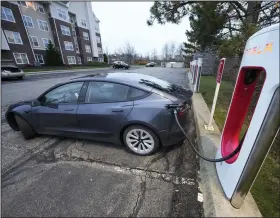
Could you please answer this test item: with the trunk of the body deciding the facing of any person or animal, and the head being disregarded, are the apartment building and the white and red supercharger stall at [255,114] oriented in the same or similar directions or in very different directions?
very different directions

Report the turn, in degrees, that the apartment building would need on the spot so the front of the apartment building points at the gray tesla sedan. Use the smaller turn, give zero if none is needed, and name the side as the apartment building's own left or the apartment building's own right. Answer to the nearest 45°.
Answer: approximately 45° to the apartment building's own right

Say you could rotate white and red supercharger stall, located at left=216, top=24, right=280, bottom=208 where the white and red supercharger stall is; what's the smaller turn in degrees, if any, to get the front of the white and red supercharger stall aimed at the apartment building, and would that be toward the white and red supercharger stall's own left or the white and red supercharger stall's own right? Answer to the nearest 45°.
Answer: approximately 45° to the white and red supercharger stall's own right

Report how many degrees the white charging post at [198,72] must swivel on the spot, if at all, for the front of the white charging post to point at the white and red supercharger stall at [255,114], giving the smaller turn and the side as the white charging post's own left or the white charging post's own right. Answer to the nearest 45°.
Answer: approximately 90° to the white charging post's own left

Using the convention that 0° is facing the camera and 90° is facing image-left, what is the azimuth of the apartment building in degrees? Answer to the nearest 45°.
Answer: approximately 315°

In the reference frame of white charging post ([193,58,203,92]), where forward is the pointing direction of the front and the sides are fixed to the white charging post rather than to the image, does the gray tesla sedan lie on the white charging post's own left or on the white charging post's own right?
on the white charging post's own left

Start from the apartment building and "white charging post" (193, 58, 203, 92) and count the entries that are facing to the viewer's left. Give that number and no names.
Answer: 1

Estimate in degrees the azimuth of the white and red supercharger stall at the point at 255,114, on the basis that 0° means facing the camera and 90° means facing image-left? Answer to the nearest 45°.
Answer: approximately 45°

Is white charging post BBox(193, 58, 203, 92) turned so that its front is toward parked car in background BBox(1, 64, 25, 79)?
yes

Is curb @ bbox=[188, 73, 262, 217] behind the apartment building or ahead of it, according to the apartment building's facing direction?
ahead

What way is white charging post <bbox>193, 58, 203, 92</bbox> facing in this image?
to the viewer's left
